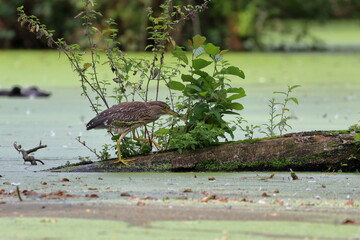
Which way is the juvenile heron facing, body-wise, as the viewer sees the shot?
to the viewer's right

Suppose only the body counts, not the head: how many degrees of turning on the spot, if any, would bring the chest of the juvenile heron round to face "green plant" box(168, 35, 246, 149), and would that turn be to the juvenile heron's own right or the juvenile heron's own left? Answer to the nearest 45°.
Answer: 0° — it already faces it
